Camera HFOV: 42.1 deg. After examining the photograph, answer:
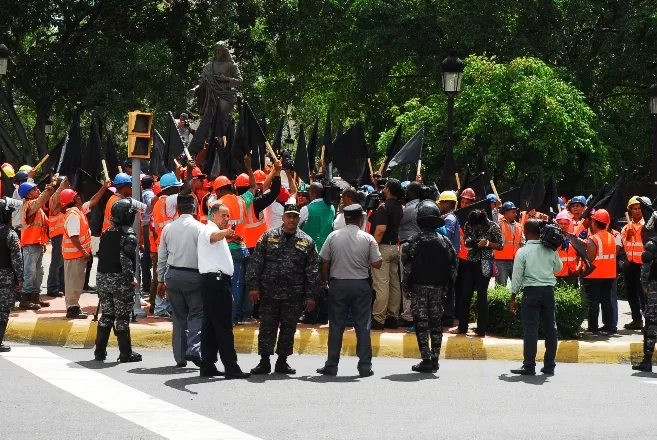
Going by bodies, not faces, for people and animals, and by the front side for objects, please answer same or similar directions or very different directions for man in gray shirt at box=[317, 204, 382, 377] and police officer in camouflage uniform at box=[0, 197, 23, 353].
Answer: same or similar directions

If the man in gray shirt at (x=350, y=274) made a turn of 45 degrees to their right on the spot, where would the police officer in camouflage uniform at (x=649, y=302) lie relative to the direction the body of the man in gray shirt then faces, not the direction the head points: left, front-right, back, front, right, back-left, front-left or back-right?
front-right

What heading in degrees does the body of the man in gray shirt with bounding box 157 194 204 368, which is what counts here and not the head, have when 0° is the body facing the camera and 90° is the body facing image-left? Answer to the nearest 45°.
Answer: approximately 180°

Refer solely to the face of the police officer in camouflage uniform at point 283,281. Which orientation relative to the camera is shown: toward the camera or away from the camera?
toward the camera

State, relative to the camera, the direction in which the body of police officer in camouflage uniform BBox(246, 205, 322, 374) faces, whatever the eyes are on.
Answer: toward the camera

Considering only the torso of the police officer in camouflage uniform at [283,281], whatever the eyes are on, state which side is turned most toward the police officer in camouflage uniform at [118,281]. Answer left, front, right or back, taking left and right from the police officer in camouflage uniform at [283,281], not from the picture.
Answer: right

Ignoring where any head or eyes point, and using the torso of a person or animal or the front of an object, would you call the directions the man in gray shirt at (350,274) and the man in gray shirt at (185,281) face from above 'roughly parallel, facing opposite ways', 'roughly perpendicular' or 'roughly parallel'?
roughly parallel

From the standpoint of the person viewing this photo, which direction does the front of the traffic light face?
facing the viewer and to the right of the viewer

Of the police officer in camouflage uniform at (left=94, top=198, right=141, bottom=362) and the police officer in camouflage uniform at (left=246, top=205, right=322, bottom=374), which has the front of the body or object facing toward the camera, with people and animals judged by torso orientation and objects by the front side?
the police officer in camouflage uniform at (left=246, top=205, right=322, bottom=374)

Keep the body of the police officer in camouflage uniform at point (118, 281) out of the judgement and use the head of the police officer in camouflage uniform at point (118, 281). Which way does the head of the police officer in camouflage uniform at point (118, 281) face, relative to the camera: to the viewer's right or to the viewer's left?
to the viewer's right

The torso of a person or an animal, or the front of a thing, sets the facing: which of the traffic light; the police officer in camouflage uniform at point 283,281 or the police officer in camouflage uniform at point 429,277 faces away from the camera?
the police officer in camouflage uniform at point 429,277

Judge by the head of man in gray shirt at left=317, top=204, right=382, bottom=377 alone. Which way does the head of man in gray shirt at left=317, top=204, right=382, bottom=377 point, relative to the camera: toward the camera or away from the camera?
away from the camera

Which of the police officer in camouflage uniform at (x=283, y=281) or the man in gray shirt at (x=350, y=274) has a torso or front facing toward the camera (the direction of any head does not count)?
the police officer in camouflage uniform

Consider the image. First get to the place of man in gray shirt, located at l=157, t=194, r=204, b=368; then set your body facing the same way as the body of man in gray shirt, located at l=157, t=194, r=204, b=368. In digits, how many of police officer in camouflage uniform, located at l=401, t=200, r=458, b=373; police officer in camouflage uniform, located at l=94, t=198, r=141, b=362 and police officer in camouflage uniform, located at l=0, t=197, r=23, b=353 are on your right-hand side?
1

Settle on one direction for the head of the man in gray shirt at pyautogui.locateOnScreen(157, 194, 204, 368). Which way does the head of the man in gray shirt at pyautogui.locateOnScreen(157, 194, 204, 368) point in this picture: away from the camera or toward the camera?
away from the camera

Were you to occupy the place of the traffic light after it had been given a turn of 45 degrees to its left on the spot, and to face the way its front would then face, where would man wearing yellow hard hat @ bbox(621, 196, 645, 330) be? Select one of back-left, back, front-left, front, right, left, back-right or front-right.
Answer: front
